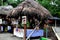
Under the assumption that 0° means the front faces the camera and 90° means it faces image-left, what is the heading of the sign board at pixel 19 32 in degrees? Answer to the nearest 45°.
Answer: approximately 0°
